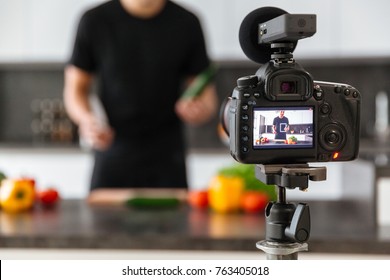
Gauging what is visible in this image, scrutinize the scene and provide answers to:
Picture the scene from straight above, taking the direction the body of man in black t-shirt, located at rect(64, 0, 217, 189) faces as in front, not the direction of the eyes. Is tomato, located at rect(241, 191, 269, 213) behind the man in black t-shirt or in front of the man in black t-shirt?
in front

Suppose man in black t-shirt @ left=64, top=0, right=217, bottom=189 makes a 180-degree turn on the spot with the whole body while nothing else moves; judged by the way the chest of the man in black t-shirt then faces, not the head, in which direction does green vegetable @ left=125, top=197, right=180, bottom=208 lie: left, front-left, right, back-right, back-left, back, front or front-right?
back

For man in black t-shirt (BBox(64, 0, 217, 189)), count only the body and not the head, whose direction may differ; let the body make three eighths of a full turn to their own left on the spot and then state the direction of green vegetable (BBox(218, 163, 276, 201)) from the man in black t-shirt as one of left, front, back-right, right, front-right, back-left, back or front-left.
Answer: right

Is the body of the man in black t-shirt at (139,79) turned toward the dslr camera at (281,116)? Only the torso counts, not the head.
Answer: yes

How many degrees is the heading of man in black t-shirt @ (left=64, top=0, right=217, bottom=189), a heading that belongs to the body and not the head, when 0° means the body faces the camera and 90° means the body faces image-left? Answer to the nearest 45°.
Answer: approximately 0°

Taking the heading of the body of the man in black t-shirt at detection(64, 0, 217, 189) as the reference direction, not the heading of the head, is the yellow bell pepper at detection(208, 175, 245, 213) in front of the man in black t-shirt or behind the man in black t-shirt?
in front

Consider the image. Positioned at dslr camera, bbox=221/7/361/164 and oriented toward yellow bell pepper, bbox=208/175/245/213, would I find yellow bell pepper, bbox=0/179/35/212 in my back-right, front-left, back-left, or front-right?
front-left

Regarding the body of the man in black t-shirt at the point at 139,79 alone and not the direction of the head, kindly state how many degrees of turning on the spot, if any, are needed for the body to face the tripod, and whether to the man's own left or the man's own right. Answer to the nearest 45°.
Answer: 0° — they already face it

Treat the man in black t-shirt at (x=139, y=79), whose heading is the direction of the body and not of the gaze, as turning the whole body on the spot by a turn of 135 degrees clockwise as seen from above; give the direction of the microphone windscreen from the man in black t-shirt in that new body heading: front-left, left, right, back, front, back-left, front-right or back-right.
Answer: back-left

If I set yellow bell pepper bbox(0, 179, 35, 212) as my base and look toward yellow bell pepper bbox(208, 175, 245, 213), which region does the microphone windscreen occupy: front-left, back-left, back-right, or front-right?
front-right

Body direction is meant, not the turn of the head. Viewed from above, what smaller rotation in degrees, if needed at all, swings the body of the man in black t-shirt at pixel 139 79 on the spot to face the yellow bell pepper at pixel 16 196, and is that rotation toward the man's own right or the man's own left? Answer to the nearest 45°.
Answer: approximately 45° to the man's own right

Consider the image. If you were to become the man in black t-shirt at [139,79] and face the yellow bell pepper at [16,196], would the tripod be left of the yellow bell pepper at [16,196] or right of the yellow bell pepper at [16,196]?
left

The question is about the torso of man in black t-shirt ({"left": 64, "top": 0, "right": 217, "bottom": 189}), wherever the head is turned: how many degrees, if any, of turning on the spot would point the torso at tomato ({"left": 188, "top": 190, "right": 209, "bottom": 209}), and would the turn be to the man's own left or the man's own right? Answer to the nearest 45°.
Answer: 0° — they already face it
